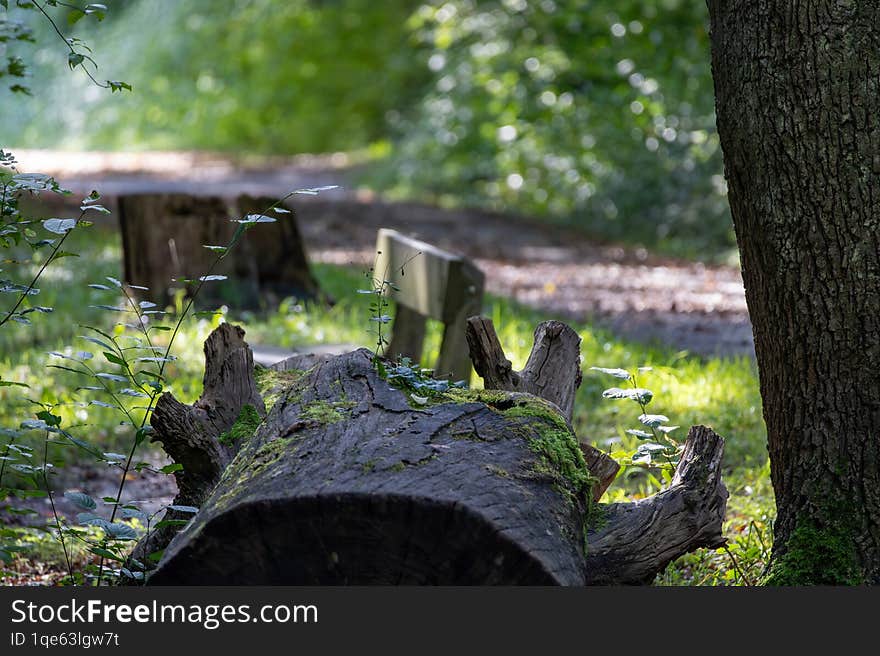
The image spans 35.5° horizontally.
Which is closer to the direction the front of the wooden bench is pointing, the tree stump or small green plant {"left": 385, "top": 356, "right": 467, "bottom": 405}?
the tree stump

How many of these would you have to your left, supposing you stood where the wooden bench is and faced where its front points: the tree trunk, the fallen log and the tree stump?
1

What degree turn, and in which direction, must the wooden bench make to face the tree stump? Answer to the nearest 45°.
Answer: approximately 90° to its left

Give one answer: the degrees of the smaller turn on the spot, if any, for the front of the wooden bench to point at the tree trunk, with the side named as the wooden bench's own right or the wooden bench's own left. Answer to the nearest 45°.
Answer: approximately 135° to the wooden bench's own right

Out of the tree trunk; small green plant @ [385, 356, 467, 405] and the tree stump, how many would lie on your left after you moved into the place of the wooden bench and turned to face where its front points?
1
